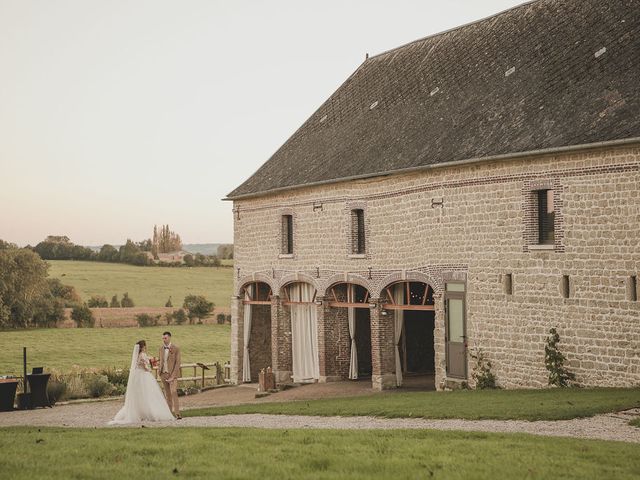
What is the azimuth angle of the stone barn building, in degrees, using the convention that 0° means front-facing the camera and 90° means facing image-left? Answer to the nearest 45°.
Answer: approximately 45°

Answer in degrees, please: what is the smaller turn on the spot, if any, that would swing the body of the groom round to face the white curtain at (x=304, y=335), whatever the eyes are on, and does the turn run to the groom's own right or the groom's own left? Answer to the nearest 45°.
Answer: approximately 180°

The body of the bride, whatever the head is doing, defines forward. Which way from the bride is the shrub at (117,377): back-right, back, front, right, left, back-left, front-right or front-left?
left

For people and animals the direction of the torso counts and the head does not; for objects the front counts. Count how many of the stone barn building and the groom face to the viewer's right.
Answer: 0

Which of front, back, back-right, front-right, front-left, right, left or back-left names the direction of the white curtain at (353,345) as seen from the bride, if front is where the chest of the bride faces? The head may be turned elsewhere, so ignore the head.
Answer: front-left

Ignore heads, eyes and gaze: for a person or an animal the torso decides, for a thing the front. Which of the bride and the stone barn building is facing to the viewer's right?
the bride

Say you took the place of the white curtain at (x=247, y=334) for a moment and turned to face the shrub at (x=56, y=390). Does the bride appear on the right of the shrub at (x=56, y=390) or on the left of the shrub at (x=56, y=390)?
left

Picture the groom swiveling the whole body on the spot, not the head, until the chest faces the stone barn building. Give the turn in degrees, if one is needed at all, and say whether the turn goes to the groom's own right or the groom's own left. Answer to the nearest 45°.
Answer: approximately 180°

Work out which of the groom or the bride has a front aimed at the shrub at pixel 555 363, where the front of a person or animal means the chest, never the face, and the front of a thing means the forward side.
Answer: the bride

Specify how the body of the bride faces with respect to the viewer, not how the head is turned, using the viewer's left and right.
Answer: facing to the right of the viewer

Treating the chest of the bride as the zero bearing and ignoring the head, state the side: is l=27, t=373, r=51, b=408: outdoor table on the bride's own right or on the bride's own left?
on the bride's own left

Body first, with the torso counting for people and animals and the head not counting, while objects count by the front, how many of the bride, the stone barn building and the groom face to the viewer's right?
1

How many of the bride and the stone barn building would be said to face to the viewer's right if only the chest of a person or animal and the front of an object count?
1
